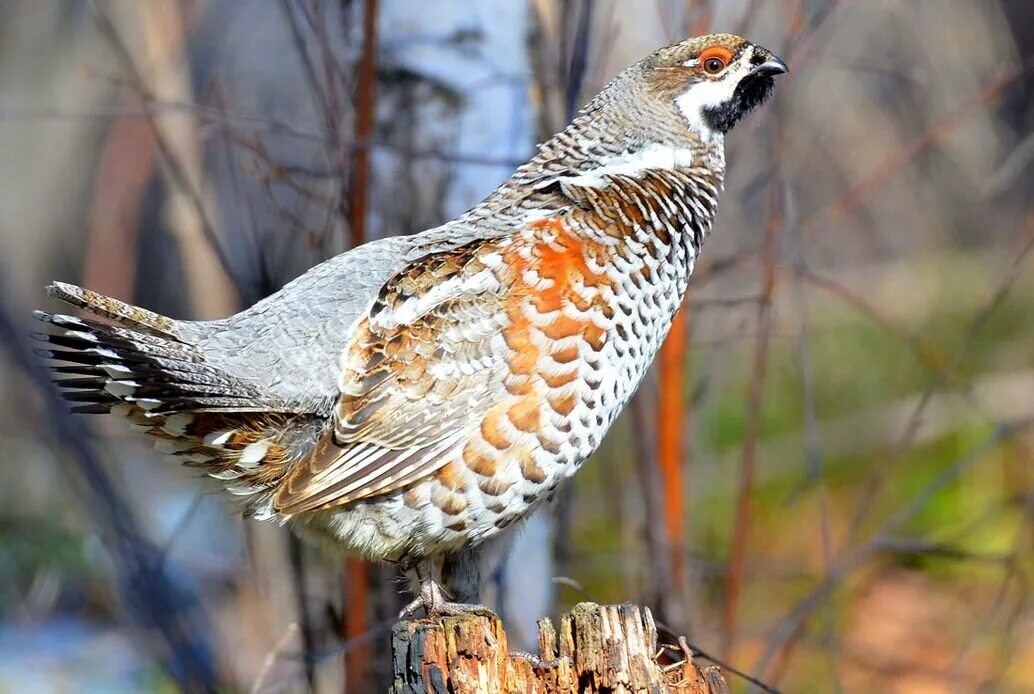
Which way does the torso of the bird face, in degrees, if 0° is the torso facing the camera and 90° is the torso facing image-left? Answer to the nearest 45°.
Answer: approximately 270°

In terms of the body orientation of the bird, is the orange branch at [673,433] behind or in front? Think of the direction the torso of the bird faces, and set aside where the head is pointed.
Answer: in front
